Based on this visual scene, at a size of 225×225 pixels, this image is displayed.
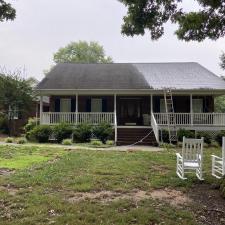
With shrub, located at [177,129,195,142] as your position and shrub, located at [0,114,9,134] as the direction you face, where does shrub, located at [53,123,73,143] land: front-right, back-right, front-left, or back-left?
front-left

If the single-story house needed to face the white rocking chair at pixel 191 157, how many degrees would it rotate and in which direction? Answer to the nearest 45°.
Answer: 0° — it already faces it

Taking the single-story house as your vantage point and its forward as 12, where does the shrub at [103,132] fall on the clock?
The shrub is roughly at 1 o'clock from the single-story house.

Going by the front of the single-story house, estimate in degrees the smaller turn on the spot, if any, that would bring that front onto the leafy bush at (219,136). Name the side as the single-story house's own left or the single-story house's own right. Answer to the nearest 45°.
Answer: approximately 45° to the single-story house's own left

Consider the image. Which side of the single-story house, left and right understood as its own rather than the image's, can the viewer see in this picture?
front

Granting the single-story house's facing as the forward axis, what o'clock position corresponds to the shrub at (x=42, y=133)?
The shrub is roughly at 2 o'clock from the single-story house.

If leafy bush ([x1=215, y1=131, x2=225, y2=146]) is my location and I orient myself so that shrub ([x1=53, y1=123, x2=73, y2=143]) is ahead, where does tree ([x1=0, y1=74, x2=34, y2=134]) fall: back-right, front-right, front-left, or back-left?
front-right

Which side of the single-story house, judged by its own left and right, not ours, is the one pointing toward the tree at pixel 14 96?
right

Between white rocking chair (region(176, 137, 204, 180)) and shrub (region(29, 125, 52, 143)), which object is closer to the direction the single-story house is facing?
the white rocking chair

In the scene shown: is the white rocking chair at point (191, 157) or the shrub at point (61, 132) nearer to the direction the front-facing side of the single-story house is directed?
the white rocking chair

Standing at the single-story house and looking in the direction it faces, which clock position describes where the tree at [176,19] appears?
The tree is roughly at 12 o'clock from the single-story house.

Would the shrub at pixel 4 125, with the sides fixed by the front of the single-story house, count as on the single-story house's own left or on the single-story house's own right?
on the single-story house's own right
